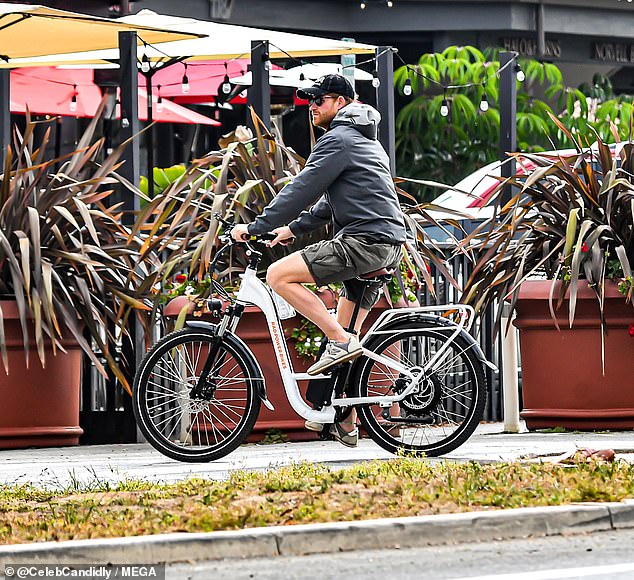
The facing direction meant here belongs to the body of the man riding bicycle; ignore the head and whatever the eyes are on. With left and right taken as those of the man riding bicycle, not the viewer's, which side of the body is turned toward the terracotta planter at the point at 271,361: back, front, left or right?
right

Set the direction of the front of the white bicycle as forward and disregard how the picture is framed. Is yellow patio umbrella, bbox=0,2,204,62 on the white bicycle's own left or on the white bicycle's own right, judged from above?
on the white bicycle's own right

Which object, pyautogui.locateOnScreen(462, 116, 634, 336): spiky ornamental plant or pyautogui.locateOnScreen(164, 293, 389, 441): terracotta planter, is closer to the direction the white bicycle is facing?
the terracotta planter

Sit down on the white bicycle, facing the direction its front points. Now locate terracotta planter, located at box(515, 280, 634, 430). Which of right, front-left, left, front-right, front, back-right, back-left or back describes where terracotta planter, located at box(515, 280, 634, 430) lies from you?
back-right

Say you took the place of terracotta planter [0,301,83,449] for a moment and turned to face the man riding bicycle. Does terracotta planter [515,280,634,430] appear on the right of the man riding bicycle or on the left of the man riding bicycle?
left

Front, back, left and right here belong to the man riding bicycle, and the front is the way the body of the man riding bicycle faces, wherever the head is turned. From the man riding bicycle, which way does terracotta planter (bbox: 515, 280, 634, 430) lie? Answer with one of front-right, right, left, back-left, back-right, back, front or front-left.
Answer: back-right

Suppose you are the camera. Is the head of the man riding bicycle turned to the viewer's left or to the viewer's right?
to the viewer's left

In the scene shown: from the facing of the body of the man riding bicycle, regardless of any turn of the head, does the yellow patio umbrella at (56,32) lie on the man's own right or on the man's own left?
on the man's own right

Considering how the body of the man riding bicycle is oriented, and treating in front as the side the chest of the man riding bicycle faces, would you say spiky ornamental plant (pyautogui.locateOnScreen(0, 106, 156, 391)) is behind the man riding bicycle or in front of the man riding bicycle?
in front

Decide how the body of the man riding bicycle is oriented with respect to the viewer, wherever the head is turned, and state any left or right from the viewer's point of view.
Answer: facing to the left of the viewer

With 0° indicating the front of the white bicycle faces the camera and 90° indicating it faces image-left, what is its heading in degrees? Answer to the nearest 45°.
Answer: approximately 90°
